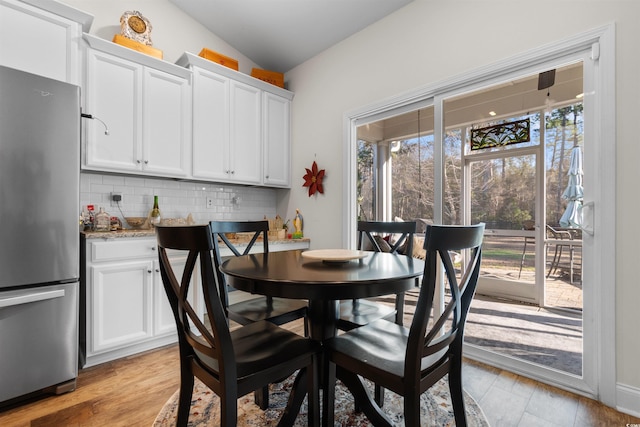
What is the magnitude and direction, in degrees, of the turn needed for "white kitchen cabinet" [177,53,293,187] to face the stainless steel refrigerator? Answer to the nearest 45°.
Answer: approximately 90° to its right

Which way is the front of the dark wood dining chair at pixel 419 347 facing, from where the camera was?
facing away from the viewer and to the left of the viewer

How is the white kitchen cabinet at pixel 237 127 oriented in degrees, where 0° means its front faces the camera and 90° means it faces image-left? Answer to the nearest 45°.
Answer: approximately 315°

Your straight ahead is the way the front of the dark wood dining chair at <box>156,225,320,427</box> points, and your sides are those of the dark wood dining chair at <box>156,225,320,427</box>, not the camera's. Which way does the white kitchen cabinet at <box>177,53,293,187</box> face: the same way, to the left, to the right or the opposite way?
to the right

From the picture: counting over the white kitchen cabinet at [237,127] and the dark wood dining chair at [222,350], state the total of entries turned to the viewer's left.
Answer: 0

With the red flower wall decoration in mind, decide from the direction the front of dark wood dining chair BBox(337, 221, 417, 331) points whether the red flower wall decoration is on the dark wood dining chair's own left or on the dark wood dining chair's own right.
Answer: on the dark wood dining chair's own right

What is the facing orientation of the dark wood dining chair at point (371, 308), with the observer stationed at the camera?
facing the viewer and to the left of the viewer

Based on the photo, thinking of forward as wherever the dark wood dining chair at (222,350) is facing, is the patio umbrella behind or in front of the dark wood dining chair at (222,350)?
in front

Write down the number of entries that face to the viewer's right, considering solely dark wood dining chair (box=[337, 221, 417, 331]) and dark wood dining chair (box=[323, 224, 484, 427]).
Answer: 0

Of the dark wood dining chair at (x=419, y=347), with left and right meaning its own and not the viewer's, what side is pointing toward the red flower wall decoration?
front

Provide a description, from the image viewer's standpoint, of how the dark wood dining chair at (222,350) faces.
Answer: facing away from the viewer and to the right of the viewer
